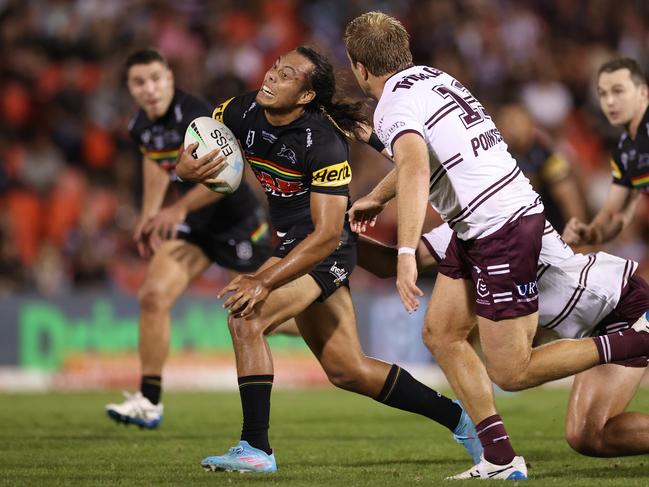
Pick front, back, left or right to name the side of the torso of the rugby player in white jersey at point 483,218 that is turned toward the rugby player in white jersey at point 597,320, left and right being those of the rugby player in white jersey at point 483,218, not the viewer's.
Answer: right

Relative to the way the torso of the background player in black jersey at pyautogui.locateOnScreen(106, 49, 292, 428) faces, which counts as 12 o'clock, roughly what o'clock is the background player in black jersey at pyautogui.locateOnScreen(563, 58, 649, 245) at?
the background player in black jersey at pyautogui.locateOnScreen(563, 58, 649, 245) is roughly at 8 o'clock from the background player in black jersey at pyautogui.locateOnScreen(106, 49, 292, 428).

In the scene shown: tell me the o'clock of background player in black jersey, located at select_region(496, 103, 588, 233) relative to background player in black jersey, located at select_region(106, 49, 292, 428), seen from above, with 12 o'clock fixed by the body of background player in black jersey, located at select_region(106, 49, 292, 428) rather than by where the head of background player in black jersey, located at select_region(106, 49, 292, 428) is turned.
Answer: background player in black jersey, located at select_region(496, 103, 588, 233) is roughly at 7 o'clock from background player in black jersey, located at select_region(106, 49, 292, 428).

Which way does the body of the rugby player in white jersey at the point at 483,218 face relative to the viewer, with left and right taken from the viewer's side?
facing away from the viewer and to the left of the viewer

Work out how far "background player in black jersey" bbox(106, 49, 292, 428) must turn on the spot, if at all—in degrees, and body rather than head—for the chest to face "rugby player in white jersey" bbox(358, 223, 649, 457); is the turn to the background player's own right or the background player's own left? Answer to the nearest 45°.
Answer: approximately 90° to the background player's own left

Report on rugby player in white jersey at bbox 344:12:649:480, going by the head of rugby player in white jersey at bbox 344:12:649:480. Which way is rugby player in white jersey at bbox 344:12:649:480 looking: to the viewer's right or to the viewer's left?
to the viewer's left

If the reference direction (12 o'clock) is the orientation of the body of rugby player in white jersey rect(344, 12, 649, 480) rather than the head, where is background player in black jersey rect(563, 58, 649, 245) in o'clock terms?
The background player in black jersey is roughly at 2 o'clock from the rugby player in white jersey.

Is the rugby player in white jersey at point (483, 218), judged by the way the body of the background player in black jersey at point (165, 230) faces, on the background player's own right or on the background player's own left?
on the background player's own left

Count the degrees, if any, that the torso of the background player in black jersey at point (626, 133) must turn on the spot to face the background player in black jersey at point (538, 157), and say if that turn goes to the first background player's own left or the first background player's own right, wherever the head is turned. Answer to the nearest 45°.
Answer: approximately 135° to the first background player's own right
